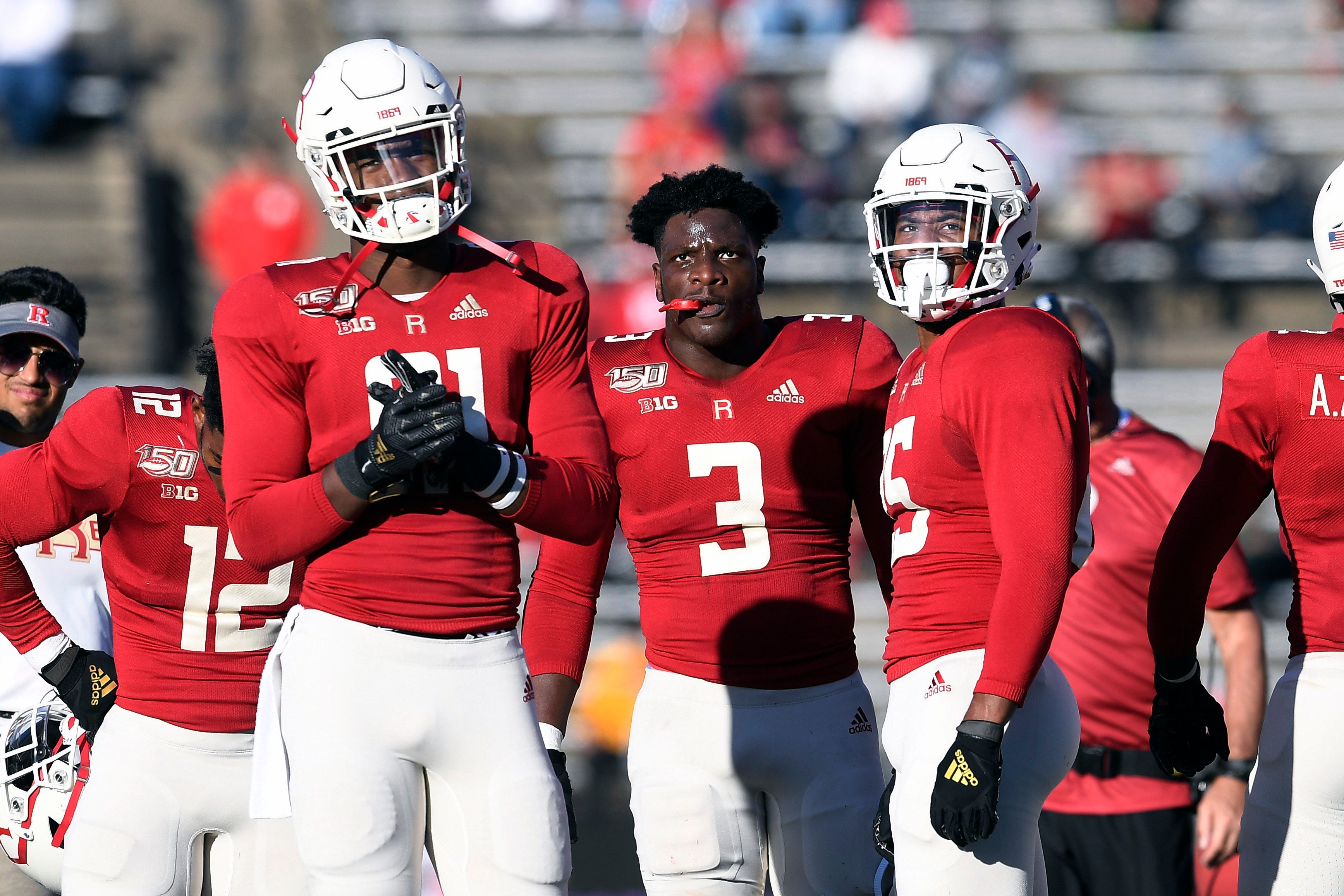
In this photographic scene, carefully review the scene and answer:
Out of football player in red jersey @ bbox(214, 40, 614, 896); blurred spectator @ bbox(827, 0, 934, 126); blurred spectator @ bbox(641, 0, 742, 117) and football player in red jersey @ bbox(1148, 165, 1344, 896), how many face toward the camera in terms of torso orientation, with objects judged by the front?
3

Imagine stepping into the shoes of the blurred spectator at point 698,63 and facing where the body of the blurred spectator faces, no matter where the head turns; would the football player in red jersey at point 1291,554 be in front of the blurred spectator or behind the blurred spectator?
in front

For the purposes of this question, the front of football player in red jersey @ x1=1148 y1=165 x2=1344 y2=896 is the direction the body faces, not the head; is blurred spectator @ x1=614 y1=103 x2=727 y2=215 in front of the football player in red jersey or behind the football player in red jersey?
in front

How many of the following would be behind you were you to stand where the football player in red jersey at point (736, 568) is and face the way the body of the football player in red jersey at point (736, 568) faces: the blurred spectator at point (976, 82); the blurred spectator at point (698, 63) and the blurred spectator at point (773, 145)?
3

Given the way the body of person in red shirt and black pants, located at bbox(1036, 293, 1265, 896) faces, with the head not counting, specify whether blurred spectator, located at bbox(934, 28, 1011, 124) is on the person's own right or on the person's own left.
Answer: on the person's own right

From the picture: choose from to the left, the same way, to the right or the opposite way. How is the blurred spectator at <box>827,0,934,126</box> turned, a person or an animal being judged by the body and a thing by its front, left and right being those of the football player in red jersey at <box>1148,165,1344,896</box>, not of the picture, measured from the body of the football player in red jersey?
the opposite way

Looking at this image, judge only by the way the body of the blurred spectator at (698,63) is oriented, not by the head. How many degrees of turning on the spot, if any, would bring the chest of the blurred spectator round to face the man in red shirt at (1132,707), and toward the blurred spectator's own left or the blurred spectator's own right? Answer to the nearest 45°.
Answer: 0° — they already face them

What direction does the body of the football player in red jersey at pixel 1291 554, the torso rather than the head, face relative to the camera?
away from the camera

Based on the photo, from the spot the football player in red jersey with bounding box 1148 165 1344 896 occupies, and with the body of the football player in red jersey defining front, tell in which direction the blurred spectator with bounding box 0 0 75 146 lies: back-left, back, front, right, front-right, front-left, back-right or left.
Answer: front-left

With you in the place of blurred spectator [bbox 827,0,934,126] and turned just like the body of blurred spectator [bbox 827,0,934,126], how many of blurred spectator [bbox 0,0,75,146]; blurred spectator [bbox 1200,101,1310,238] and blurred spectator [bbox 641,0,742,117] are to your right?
2

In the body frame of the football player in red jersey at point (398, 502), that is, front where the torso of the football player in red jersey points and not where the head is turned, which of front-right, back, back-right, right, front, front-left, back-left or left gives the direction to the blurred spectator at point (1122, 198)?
back-left

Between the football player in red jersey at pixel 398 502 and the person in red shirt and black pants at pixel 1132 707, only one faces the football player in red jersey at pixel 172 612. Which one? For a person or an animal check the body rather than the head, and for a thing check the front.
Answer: the person in red shirt and black pants at pixel 1132 707

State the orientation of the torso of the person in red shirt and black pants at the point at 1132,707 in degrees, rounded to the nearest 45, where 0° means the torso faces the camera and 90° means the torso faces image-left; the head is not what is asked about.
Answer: approximately 45°

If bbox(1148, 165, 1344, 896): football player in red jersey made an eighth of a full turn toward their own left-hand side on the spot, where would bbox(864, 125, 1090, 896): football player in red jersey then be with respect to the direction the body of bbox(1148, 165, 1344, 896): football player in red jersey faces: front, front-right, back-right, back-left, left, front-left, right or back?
left

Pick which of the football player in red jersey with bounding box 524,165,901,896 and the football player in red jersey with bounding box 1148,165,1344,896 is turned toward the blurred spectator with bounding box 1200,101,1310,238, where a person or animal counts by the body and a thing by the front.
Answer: the football player in red jersey with bounding box 1148,165,1344,896
